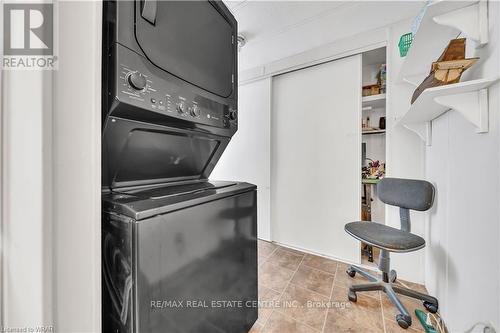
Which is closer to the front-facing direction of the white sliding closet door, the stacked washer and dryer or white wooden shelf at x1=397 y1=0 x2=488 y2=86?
the stacked washer and dryer

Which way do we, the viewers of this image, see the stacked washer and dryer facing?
facing the viewer and to the right of the viewer

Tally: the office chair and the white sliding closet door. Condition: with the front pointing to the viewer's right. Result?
0

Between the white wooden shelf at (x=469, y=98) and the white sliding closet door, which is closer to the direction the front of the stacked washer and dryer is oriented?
the white wooden shelf

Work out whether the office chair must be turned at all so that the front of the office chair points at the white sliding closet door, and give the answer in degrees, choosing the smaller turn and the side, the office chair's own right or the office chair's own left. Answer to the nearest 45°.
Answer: approximately 90° to the office chair's own right

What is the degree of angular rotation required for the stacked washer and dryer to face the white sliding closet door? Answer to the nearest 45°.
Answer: approximately 90° to its left

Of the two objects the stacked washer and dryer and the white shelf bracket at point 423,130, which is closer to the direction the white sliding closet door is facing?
the stacked washer and dryer

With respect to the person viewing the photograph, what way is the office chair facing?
facing the viewer and to the left of the viewer

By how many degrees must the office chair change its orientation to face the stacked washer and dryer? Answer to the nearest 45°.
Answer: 0° — it already faces it
